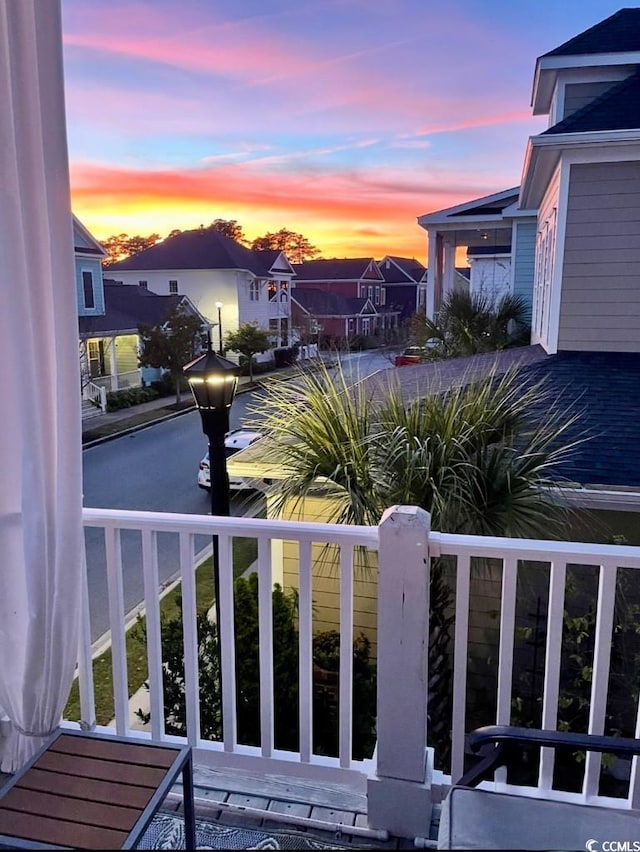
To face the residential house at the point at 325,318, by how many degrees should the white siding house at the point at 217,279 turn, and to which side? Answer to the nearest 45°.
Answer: approximately 90° to its left

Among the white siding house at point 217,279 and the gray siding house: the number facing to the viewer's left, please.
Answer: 1

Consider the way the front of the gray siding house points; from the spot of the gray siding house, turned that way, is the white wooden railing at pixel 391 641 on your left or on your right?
on your left

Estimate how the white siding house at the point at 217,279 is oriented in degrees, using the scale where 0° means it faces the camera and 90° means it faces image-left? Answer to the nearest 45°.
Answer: approximately 315°

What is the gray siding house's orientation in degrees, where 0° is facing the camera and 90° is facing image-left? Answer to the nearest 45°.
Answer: approximately 90°

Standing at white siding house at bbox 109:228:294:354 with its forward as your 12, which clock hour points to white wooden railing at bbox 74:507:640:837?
The white wooden railing is roughly at 1 o'clock from the white siding house.

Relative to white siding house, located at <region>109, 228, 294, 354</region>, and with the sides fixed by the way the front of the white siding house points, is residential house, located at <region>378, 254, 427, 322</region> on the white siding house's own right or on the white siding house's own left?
on the white siding house's own left

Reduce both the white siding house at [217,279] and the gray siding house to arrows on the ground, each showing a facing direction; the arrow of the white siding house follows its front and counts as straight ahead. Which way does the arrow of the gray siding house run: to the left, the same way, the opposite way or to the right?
the opposite way
